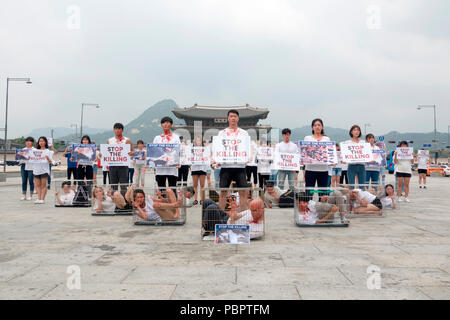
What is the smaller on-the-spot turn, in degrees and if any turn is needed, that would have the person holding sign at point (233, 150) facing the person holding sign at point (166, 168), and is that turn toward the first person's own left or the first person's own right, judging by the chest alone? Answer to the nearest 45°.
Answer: approximately 135° to the first person's own right

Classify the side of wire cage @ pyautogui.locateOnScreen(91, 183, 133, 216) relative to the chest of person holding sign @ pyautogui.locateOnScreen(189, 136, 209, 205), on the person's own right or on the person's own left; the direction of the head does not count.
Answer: on the person's own right

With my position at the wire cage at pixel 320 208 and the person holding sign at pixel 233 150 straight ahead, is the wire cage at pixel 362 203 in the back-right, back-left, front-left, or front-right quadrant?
back-right

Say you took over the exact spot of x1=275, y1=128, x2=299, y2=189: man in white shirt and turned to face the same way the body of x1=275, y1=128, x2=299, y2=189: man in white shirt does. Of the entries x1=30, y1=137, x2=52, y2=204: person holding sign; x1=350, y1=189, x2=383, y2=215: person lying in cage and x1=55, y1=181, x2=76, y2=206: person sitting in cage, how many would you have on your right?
2

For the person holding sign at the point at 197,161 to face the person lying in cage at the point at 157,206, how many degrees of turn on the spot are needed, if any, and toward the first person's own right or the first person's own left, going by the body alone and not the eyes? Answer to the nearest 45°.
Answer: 0° — they already face them

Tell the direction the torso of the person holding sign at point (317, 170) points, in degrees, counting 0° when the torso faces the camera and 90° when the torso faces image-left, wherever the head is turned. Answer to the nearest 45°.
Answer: approximately 0°
